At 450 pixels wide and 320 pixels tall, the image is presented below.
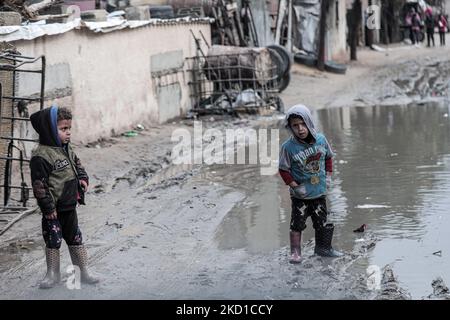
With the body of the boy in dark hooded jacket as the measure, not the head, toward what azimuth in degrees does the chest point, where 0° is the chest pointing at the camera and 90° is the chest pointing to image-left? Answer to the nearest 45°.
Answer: approximately 315°

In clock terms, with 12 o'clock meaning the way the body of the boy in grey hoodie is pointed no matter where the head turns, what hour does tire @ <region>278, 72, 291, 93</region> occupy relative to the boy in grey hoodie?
The tire is roughly at 6 o'clock from the boy in grey hoodie.

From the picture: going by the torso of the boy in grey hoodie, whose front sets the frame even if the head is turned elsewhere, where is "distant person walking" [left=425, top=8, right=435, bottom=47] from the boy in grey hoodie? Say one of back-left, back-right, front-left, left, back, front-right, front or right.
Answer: back

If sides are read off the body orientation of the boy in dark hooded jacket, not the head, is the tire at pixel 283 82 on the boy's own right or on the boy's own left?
on the boy's own left

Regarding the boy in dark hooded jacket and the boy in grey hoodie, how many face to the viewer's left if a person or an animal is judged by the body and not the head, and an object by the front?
0

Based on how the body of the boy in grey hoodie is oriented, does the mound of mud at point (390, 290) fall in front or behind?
in front

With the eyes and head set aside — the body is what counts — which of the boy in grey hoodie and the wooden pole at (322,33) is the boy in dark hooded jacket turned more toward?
the boy in grey hoodie

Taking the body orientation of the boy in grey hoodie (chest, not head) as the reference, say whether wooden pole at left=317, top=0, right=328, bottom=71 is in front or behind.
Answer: behind

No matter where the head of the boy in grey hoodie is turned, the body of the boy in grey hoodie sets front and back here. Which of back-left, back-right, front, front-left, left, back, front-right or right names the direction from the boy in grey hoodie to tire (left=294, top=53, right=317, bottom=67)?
back

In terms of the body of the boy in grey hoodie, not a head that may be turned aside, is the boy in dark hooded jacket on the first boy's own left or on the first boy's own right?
on the first boy's own right
